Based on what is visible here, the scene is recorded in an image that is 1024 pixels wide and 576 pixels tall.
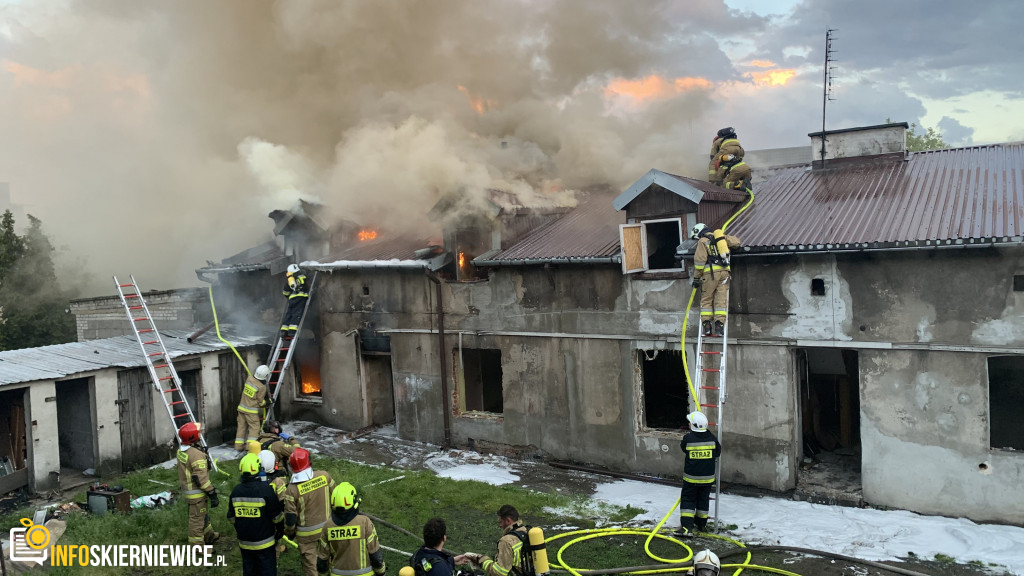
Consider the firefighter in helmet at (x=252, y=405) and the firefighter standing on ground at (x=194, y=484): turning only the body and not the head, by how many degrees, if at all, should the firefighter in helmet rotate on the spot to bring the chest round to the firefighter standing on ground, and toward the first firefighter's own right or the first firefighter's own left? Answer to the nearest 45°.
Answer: approximately 135° to the first firefighter's own right

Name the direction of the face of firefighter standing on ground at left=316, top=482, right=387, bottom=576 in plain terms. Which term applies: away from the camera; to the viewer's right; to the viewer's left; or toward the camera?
away from the camera

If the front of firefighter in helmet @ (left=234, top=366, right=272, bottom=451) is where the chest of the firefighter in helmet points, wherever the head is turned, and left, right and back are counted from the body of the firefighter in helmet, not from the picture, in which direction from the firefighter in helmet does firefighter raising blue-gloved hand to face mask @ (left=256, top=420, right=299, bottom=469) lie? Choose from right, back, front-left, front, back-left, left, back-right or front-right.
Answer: back-right

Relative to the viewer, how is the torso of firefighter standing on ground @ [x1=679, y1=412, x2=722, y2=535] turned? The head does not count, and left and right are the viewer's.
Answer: facing away from the viewer

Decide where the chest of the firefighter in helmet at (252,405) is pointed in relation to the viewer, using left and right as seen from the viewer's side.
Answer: facing away from the viewer and to the right of the viewer

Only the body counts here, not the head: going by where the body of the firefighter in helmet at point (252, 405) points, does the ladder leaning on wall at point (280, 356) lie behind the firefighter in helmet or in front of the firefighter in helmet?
in front

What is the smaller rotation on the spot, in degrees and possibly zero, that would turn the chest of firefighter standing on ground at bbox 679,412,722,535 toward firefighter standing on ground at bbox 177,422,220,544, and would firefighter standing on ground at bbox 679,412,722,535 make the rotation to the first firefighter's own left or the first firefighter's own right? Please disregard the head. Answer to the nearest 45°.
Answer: approximately 90° to the first firefighter's own left
